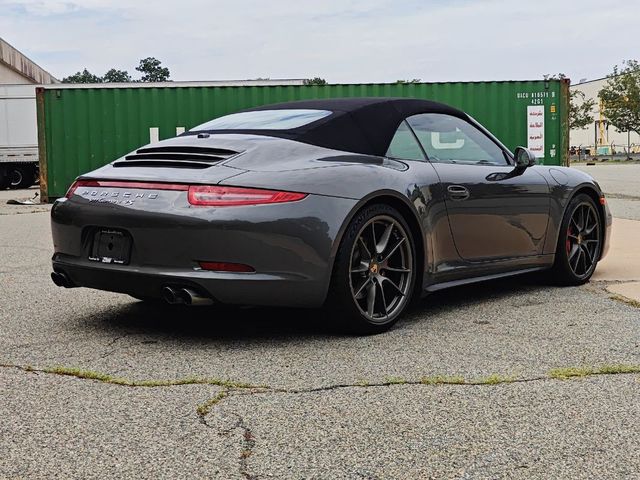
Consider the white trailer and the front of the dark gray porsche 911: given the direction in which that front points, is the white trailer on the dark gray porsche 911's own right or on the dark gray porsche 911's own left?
on the dark gray porsche 911's own left

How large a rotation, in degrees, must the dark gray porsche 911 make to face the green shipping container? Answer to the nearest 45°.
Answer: approximately 45° to its left

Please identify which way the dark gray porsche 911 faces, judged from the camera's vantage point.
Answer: facing away from the viewer and to the right of the viewer

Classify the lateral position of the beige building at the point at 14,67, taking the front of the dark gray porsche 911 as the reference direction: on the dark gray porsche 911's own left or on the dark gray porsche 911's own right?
on the dark gray porsche 911's own left
